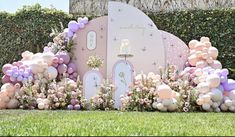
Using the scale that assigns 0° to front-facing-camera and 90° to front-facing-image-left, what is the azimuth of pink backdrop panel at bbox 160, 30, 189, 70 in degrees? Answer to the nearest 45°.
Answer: approximately 0°

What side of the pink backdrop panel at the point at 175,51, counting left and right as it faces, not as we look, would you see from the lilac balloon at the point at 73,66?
right

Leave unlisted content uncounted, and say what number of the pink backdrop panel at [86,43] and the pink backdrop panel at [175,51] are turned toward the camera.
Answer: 2

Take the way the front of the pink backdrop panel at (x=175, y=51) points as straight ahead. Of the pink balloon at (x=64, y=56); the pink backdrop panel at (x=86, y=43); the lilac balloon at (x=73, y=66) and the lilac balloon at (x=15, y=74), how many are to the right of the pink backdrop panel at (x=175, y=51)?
4

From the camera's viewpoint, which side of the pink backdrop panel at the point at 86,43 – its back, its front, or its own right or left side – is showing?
front

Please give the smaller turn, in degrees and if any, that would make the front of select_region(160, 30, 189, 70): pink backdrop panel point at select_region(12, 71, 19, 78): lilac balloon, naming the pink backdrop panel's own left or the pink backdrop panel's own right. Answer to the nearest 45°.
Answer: approximately 90° to the pink backdrop panel's own right

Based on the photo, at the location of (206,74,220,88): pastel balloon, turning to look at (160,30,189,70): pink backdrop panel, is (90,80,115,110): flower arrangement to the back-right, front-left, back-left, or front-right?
front-left

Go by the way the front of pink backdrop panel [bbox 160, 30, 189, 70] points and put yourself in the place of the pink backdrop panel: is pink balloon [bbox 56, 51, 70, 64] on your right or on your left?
on your right

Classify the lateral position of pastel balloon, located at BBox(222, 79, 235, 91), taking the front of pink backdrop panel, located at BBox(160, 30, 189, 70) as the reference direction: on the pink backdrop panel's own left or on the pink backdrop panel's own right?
on the pink backdrop panel's own left
